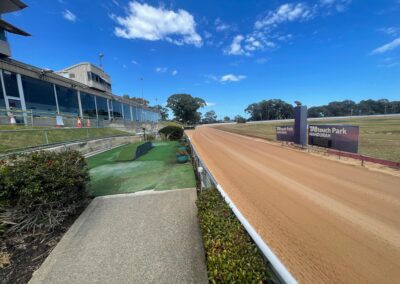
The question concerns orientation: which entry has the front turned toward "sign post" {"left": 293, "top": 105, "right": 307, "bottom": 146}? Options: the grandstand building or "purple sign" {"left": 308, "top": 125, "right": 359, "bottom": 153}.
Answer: the grandstand building

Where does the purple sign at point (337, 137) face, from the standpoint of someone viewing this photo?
facing the viewer and to the left of the viewer

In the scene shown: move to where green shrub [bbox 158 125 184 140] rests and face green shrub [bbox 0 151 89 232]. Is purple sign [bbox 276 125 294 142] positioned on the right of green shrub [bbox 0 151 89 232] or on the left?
left

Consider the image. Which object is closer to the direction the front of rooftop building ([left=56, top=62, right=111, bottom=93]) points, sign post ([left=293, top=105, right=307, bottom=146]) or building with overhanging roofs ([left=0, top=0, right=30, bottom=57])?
the sign post

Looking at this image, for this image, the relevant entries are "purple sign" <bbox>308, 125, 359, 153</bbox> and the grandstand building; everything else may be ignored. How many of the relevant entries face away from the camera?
0

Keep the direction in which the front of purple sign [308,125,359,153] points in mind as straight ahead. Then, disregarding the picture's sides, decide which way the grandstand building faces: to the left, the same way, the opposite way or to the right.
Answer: the opposite way

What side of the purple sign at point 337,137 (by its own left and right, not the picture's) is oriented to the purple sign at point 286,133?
right

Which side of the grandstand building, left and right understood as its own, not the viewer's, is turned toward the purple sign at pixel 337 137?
front

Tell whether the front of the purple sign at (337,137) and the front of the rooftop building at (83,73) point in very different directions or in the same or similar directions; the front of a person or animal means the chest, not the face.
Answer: very different directions

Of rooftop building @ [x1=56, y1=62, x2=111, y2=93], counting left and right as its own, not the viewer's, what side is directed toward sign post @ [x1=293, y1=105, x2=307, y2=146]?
front

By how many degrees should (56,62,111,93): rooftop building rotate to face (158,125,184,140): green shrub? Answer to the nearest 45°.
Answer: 0° — it already faces it

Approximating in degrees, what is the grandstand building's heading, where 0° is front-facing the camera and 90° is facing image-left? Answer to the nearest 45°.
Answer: approximately 315°

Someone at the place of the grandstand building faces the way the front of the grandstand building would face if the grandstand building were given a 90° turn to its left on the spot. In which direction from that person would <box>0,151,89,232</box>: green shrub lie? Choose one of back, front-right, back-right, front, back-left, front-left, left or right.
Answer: back-right

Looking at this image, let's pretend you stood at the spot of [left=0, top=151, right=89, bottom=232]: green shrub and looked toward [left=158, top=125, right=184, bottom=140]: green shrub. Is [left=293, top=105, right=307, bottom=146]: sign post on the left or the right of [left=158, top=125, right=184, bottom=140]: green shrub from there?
right

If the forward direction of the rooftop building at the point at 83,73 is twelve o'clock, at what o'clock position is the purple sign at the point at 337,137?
The purple sign is roughly at 1 o'clock from the rooftop building.

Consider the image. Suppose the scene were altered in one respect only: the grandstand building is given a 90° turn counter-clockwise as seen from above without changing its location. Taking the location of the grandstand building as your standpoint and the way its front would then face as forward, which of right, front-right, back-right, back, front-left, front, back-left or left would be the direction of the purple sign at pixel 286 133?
right

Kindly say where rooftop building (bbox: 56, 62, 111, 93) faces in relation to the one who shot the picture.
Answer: facing the viewer and to the right of the viewer

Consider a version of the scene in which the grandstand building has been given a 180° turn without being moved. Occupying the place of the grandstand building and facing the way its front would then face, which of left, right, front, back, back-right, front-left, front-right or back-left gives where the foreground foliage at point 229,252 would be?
back-left

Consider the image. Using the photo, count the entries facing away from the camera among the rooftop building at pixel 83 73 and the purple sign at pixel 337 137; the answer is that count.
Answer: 0
